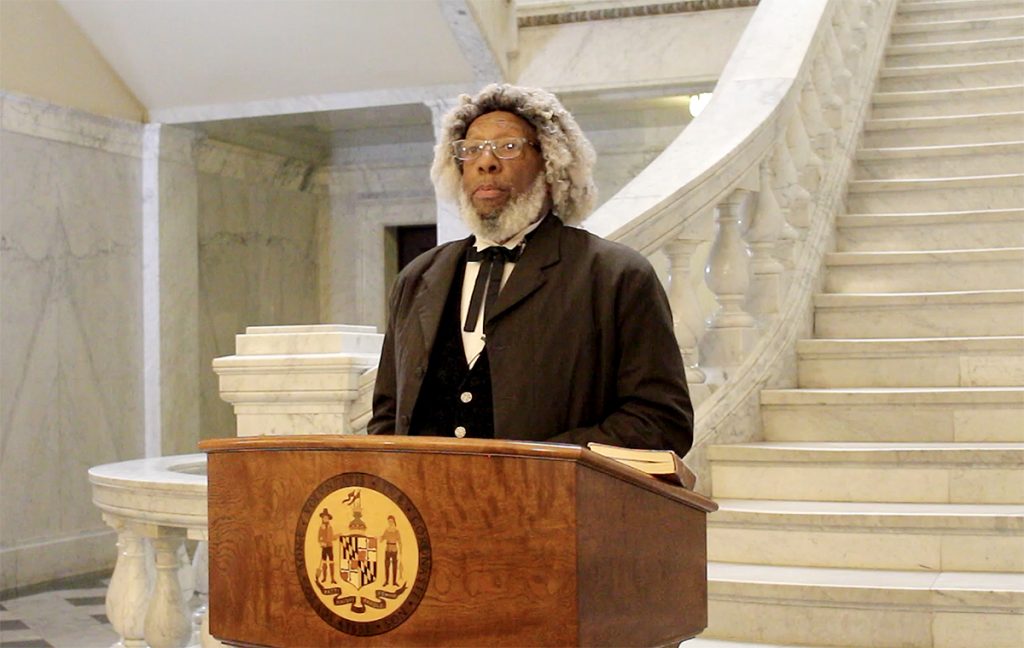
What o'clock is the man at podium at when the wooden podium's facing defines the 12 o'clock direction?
The man at podium is roughly at 5 o'clock from the wooden podium.

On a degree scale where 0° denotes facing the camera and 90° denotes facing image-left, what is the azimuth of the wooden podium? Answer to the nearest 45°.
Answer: approximately 45°

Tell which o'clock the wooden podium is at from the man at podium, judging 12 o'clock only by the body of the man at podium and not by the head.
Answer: The wooden podium is roughly at 11 o'clock from the man at podium.

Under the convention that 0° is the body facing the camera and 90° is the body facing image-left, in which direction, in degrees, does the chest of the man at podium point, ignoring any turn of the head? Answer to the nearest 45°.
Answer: approximately 45°

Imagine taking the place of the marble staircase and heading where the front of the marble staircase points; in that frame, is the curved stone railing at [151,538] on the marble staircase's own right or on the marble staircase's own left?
on the marble staircase's own right

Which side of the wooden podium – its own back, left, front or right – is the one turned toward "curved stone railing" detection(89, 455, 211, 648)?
right
